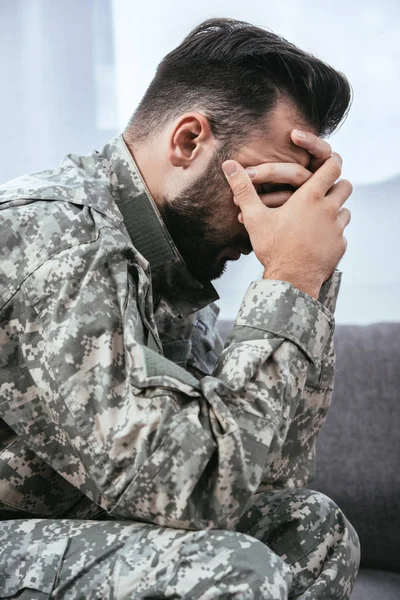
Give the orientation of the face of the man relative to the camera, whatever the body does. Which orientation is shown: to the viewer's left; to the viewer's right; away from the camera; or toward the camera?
to the viewer's right

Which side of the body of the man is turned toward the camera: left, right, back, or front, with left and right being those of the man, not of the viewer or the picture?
right

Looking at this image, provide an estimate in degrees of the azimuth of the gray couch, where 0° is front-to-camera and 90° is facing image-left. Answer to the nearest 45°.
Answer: approximately 0°
